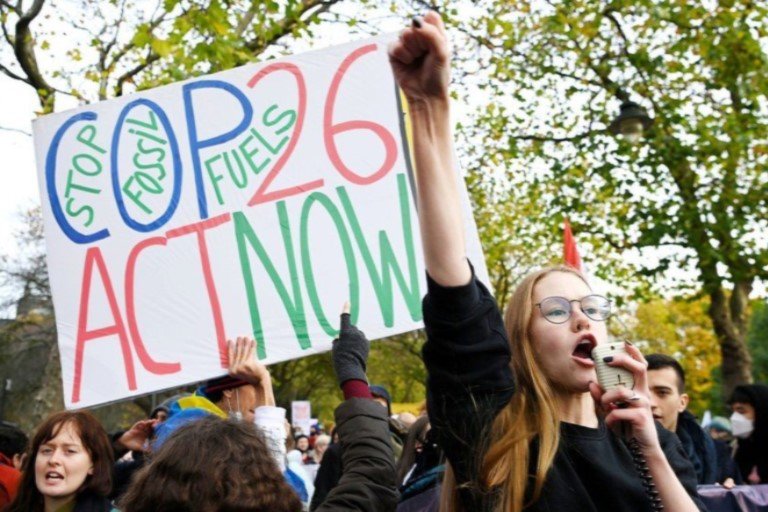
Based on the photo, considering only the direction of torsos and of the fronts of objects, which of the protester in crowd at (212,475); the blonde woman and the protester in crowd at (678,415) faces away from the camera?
the protester in crowd at (212,475)

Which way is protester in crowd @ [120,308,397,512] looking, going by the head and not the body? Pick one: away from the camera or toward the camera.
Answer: away from the camera

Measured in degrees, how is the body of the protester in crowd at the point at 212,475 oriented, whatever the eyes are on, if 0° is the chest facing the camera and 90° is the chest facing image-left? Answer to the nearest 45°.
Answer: approximately 180°

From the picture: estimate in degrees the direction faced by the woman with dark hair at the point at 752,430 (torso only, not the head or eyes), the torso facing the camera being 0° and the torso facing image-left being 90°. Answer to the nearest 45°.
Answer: approximately 45°

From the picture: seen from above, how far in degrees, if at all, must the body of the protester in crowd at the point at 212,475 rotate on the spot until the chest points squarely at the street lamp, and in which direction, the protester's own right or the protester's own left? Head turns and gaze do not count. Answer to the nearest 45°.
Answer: approximately 45° to the protester's own right

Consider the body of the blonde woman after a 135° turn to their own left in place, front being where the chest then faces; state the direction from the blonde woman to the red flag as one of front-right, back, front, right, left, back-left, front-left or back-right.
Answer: front

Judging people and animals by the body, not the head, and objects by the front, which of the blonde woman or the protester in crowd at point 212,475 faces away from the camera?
the protester in crowd

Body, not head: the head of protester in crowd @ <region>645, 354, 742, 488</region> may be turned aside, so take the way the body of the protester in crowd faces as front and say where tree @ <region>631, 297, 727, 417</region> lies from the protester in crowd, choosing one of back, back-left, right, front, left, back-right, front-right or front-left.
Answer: back-right

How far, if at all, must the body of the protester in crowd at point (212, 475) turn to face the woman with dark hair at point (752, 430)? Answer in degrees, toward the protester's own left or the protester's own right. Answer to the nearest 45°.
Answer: approximately 45° to the protester's own right

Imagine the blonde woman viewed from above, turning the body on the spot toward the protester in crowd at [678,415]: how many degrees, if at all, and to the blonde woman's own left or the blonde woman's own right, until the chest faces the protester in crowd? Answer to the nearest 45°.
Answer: approximately 135° to the blonde woman's own left

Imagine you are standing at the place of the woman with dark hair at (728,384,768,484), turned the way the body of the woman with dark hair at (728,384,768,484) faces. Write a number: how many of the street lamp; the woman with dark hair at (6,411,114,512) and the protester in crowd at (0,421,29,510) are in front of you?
2

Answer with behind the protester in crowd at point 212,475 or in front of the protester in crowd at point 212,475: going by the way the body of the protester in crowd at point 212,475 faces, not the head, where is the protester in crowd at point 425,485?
in front
